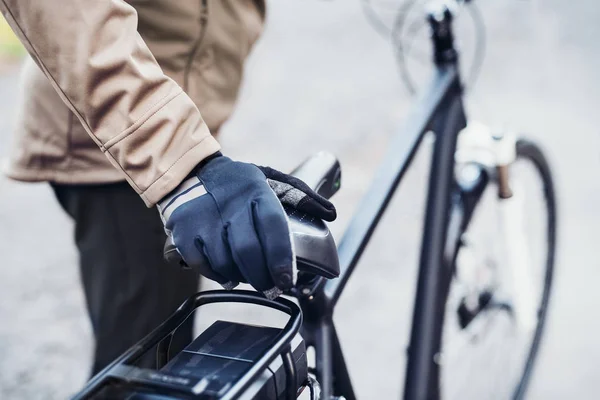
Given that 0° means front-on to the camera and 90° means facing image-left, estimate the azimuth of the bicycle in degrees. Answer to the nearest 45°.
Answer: approximately 225°
